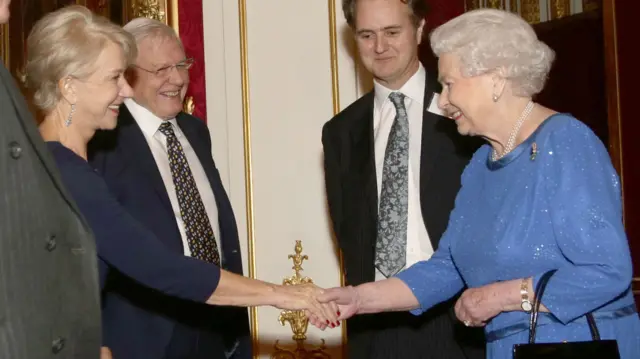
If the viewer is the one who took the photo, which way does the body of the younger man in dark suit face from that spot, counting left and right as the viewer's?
facing the viewer

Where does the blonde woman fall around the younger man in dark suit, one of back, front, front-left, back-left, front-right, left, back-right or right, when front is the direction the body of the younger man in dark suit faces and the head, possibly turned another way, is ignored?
front-right

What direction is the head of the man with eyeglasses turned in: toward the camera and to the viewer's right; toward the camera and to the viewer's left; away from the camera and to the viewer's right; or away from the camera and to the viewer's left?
toward the camera and to the viewer's right

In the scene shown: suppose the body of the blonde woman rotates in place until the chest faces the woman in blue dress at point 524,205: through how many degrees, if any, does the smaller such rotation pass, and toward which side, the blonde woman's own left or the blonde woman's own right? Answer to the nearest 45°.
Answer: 0° — they already face them

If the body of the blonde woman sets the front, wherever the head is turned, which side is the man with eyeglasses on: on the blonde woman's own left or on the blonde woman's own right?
on the blonde woman's own left

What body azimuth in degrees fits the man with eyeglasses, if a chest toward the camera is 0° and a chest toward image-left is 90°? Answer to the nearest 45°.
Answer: approximately 315°

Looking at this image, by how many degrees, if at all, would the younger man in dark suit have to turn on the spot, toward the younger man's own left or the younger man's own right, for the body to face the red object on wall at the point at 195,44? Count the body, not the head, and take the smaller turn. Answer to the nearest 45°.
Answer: approximately 135° to the younger man's own right

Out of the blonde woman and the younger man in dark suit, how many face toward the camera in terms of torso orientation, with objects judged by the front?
1

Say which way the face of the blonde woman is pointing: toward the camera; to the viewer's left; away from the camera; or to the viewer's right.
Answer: to the viewer's right

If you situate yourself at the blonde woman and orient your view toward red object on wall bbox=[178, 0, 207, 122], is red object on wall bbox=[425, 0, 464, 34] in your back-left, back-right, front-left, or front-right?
front-right

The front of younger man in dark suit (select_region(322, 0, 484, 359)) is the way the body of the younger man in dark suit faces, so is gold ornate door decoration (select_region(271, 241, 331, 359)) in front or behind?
behind

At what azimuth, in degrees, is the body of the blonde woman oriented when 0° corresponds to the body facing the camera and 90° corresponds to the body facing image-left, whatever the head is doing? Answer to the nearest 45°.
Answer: approximately 270°

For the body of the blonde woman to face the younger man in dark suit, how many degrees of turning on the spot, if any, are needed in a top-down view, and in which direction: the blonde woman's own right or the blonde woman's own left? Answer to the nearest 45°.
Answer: approximately 45° to the blonde woman's own left
